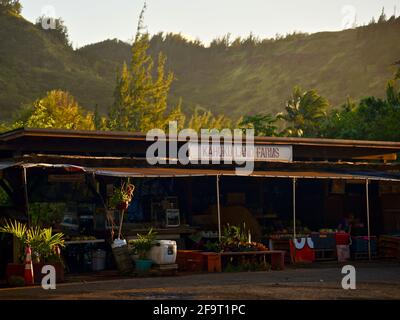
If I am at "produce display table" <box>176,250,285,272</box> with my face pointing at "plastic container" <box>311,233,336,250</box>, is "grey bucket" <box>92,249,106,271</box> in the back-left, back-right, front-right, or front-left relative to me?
back-left

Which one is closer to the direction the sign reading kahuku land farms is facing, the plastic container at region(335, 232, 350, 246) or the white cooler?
the white cooler

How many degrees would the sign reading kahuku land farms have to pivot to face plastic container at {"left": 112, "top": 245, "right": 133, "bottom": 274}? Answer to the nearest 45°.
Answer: approximately 45° to its right

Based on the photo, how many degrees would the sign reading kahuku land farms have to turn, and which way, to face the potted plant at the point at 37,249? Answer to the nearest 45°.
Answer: approximately 45° to its right

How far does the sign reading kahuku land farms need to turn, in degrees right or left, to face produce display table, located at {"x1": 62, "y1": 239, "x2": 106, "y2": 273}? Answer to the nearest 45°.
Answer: approximately 45° to its right

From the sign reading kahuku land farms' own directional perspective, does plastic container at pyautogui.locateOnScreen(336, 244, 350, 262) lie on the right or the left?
on its left

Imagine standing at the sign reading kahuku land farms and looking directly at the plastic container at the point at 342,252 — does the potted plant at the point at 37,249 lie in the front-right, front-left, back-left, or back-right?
back-right

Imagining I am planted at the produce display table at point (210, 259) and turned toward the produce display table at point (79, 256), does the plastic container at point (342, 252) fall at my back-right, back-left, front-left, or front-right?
back-right

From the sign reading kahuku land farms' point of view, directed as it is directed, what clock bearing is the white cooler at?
The white cooler is roughly at 1 o'clock from the sign reading kahuku land farms.

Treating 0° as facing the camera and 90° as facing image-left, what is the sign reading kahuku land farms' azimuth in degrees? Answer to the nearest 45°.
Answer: approximately 0°

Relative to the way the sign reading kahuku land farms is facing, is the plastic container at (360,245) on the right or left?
on its left

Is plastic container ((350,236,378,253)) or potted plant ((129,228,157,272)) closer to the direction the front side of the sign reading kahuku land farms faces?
the potted plant
